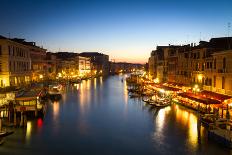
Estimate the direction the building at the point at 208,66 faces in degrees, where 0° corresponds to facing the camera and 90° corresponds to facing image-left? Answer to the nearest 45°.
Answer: approximately 45°

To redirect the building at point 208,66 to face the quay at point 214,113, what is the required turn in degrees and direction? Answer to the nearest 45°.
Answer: approximately 45° to its left

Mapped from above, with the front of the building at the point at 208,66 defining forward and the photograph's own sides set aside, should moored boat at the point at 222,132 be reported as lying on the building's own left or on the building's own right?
on the building's own left
